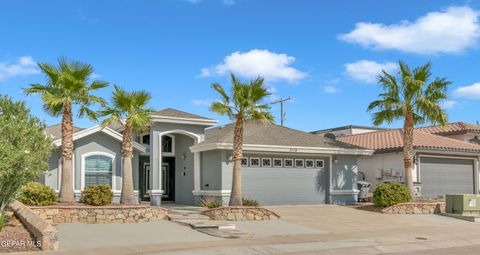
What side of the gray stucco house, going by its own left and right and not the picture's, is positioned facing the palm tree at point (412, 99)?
left

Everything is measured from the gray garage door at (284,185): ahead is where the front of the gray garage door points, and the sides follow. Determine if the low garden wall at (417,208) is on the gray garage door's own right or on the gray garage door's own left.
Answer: on the gray garage door's own left

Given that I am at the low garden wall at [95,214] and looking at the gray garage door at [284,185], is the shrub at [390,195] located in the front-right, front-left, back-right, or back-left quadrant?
front-right

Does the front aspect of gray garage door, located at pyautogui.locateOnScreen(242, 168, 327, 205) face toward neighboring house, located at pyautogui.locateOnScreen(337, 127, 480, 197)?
no

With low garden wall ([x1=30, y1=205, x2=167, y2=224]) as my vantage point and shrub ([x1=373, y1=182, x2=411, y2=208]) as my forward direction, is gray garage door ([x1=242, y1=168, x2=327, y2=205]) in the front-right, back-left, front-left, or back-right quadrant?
front-left

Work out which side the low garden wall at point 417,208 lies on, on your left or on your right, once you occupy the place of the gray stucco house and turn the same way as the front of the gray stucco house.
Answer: on your left

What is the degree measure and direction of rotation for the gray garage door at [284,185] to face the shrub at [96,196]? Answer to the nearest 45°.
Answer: approximately 45° to its right

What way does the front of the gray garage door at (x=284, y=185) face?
toward the camera

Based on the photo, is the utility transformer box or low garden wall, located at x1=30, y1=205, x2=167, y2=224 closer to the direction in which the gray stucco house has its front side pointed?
the low garden wall

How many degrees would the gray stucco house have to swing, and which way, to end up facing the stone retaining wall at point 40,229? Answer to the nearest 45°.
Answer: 0° — it already faces it

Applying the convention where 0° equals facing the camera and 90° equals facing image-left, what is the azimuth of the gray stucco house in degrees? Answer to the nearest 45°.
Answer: approximately 0°

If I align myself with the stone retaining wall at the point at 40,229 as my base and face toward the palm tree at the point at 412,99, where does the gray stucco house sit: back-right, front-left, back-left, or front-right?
front-left

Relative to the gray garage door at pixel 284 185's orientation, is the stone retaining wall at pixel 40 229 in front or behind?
in front
